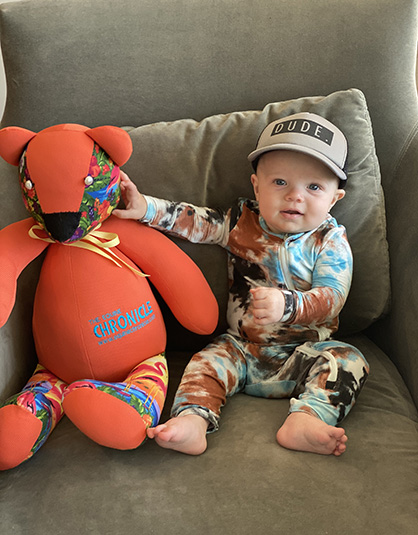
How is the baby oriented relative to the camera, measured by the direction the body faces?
toward the camera

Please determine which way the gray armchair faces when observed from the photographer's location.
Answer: facing the viewer

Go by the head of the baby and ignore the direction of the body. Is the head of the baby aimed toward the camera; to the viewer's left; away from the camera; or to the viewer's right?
toward the camera
